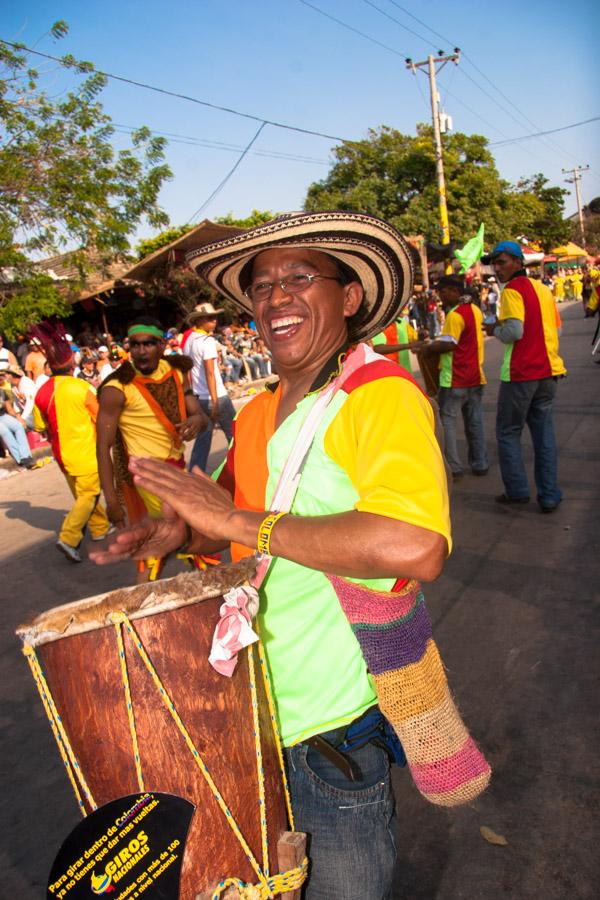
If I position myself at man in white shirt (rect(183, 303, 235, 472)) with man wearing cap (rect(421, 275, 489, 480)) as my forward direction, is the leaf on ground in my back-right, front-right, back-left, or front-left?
front-right

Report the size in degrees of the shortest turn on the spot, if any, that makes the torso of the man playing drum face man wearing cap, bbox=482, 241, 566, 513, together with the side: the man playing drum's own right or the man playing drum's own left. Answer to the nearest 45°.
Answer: approximately 180°

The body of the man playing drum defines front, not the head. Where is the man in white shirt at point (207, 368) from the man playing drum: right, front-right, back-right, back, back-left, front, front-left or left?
back-right

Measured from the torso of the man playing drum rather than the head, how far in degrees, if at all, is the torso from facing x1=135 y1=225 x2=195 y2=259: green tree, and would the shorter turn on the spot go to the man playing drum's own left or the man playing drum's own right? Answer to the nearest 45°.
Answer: approximately 135° to the man playing drum's own right

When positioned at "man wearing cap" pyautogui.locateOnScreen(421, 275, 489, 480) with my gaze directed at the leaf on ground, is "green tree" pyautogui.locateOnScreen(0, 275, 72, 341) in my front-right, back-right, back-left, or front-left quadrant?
back-right

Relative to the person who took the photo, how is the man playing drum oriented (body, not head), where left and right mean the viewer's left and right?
facing the viewer and to the left of the viewer

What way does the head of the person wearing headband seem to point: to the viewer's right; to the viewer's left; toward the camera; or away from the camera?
toward the camera

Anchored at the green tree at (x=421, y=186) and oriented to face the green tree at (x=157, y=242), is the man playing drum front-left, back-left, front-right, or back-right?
front-left

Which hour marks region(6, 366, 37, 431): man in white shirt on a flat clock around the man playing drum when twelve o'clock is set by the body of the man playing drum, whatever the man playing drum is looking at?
The man in white shirt is roughly at 4 o'clock from the man playing drum.

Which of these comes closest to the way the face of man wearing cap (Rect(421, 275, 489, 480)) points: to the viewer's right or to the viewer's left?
to the viewer's left

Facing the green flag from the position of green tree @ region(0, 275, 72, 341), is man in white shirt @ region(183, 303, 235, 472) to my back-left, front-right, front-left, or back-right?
front-right

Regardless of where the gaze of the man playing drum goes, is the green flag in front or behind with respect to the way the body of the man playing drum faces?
behind

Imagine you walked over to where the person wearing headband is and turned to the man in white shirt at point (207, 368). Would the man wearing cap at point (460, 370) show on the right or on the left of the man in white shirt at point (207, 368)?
right
